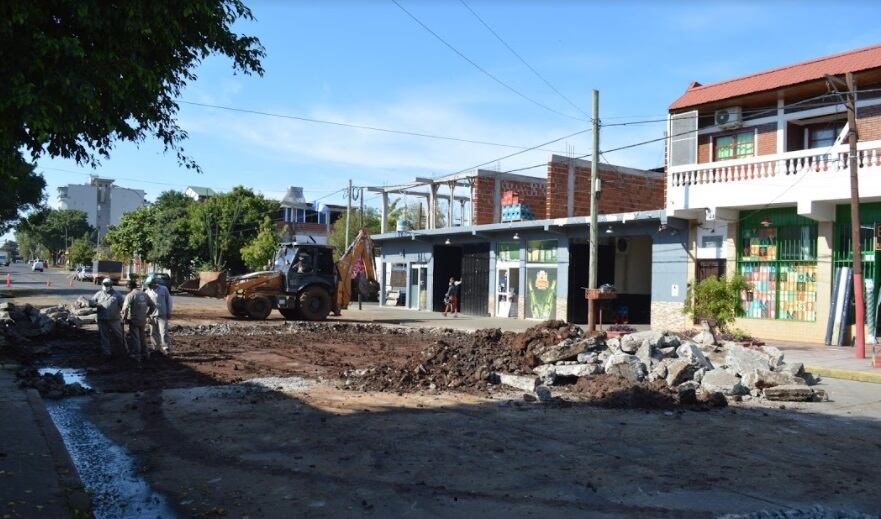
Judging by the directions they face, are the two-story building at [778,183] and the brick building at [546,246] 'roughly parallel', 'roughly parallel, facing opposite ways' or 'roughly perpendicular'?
roughly parallel

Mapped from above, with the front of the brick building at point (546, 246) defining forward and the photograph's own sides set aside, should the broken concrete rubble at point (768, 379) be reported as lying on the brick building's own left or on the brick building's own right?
on the brick building's own left

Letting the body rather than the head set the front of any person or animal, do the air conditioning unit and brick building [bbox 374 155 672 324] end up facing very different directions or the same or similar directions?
same or similar directions

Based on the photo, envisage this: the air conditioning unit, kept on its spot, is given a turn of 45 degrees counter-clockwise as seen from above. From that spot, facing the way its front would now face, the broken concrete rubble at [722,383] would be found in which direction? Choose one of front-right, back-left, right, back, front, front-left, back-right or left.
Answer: front

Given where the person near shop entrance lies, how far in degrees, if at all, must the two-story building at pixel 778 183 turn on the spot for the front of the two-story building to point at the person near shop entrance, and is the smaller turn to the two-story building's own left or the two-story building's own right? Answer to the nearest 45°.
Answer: approximately 90° to the two-story building's own right

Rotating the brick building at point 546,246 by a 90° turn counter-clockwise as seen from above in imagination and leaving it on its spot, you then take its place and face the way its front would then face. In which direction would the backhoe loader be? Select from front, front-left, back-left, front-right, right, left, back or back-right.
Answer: right

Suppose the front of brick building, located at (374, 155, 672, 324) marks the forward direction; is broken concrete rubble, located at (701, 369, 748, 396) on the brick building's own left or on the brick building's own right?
on the brick building's own left

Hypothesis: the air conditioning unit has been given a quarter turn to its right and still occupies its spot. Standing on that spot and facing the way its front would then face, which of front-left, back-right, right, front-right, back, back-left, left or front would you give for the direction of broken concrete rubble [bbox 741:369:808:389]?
back-left

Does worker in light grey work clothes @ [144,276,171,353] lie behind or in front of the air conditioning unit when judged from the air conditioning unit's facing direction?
in front

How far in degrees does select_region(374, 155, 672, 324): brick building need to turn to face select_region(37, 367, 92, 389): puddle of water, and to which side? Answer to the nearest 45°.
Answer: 0° — it already faces it

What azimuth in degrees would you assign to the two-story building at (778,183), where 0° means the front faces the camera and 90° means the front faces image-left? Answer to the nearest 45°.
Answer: approximately 45°

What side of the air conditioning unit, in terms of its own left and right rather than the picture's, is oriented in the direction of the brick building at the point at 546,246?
right

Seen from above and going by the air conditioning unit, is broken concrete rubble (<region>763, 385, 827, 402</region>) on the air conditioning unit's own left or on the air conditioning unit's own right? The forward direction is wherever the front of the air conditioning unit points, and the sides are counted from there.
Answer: on the air conditioning unit's own left

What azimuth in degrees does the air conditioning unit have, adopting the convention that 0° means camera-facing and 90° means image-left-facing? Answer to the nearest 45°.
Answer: approximately 45°

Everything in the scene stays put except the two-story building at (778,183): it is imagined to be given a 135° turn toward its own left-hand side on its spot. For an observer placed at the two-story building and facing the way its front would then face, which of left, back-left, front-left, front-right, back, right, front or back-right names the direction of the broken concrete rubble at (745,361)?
right

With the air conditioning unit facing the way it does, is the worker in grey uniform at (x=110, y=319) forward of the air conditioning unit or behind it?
forward

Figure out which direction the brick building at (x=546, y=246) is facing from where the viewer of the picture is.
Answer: facing the viewer and to the left of the viewer

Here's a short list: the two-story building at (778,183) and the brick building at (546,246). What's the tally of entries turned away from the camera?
0
